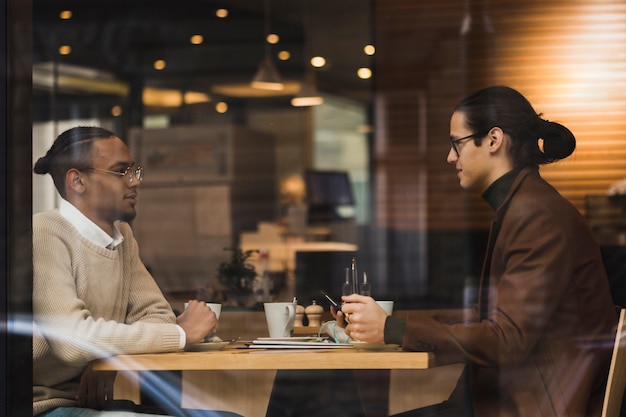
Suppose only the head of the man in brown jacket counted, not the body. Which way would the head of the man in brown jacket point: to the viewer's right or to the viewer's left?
to the viewer's left

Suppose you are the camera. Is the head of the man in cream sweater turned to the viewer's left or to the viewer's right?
to the viewer's right

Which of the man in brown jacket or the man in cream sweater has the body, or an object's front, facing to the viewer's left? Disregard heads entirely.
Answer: the man in brown jacket

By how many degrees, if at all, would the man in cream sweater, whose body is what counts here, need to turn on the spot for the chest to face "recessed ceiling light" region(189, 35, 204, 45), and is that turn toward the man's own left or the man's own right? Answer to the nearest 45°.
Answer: approximately 135° to the man's own left

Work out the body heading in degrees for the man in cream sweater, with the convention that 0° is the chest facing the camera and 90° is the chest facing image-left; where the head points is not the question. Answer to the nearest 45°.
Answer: approximately 315°

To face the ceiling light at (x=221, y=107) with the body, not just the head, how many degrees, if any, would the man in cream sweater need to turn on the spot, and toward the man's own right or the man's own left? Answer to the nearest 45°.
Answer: approximately 135° to the man's own left

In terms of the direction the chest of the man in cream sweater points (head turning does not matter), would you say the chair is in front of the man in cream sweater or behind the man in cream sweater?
in front

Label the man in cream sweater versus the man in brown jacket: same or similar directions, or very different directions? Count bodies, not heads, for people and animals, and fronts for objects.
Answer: very different directions

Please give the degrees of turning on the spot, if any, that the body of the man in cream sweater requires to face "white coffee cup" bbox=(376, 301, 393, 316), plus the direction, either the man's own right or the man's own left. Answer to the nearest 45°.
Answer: approximately 45° to the man's own left

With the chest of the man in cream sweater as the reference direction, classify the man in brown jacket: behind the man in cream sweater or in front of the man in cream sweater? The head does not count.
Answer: in front

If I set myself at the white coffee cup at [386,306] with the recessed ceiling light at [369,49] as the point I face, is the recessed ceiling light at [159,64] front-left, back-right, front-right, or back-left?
front-left

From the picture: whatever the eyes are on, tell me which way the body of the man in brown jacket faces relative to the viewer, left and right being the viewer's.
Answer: facing to the left of the viewer

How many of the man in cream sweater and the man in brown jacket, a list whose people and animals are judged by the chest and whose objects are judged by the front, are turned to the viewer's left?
1
